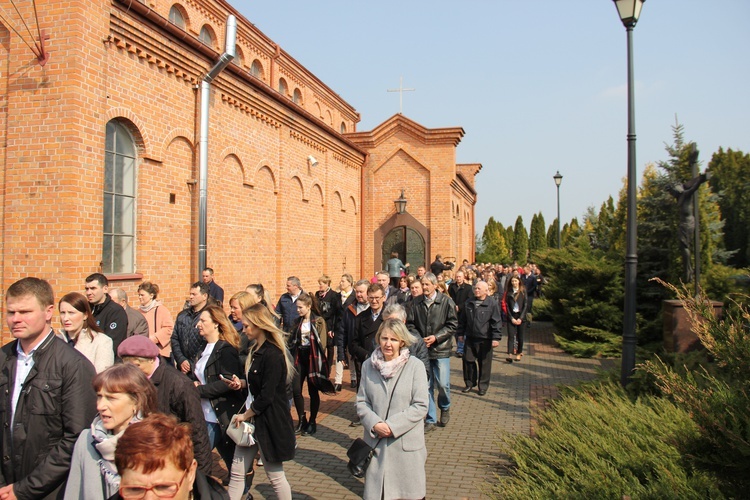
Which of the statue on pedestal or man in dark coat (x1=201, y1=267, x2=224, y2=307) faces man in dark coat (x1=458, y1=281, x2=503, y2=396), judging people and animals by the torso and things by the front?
the statue on pedestal

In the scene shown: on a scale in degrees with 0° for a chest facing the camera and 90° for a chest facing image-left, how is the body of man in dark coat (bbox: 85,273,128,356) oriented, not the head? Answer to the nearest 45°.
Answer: approximately 45°

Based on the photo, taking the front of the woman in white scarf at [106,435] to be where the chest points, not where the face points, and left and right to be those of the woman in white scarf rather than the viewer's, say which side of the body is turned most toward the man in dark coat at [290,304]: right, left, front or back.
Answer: back

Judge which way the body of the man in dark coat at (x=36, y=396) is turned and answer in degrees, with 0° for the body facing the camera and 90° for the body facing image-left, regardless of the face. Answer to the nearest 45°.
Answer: approximately 45°

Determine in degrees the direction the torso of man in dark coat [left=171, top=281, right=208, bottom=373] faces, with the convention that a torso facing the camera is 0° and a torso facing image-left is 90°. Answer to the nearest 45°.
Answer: approximately 45°

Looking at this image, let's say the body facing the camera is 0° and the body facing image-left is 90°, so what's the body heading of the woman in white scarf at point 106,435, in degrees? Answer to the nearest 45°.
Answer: approximately 45°

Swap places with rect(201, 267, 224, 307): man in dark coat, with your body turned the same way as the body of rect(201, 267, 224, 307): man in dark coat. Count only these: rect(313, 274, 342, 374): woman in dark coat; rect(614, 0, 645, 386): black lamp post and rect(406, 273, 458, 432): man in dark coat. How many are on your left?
3

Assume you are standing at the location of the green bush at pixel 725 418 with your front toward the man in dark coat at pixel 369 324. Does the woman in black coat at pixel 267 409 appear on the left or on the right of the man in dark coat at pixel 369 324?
left

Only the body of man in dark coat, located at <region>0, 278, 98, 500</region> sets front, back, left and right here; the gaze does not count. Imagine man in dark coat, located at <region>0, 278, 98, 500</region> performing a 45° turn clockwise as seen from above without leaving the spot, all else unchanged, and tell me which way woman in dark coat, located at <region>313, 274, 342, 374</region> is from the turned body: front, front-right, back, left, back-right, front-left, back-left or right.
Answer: back-right

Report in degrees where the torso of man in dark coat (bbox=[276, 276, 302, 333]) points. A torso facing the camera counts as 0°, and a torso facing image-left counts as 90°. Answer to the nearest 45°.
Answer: approximately 45°

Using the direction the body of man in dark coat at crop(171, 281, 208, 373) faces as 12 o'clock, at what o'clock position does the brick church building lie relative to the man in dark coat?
The brick church building is roughly at 4 o'clock from the man in dark coat.
